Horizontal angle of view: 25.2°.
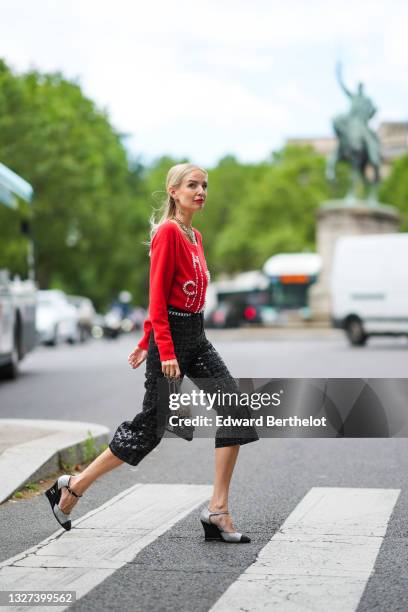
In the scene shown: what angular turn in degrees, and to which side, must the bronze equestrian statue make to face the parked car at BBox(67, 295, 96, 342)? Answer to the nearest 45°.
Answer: approximately 45° to its right

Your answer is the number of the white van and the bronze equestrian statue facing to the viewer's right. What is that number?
1

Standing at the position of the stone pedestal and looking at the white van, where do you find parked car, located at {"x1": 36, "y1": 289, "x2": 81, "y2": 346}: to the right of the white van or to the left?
right

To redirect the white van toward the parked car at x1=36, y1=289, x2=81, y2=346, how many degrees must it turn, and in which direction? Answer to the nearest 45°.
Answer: approximately 135° to its left

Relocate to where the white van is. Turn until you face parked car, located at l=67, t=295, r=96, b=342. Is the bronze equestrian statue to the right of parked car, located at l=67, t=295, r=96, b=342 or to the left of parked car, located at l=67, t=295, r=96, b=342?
right

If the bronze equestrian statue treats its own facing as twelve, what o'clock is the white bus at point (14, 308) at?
The white bus is roughly at 11 o'clock from the bronze equestrian statue.

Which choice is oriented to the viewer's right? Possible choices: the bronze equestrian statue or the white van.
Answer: the white van

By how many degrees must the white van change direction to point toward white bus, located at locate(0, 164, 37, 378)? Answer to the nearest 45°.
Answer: approximately 135° to its right

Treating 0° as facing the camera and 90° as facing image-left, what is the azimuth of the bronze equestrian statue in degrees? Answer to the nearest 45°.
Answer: approximately 45°

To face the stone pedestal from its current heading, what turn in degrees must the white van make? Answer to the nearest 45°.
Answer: approximately 90° to its left
